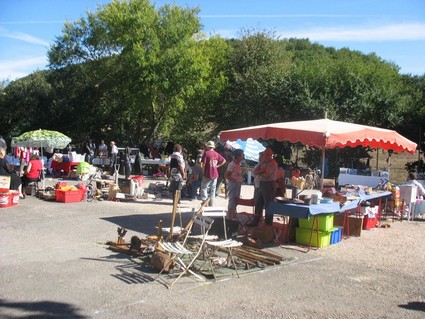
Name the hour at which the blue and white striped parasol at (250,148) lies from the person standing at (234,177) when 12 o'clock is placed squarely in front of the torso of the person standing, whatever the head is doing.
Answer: The blue and white striped parasol is roughly at 9 o'clock from the person standing.

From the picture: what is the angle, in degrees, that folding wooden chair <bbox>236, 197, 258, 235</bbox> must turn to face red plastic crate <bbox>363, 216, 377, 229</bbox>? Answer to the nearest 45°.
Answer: approximately 135° to its left

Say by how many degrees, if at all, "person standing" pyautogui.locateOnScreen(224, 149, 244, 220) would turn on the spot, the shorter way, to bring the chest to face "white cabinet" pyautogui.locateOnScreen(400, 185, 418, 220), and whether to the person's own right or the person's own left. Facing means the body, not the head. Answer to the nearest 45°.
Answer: approximately 45° to the person's own left

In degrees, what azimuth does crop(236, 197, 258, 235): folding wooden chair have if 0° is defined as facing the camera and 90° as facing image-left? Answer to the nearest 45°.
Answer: approximately 0°

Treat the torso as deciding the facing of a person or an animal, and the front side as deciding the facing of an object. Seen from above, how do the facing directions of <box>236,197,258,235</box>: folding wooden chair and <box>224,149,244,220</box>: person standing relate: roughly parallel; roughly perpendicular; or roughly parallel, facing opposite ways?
roughly perpendicular
